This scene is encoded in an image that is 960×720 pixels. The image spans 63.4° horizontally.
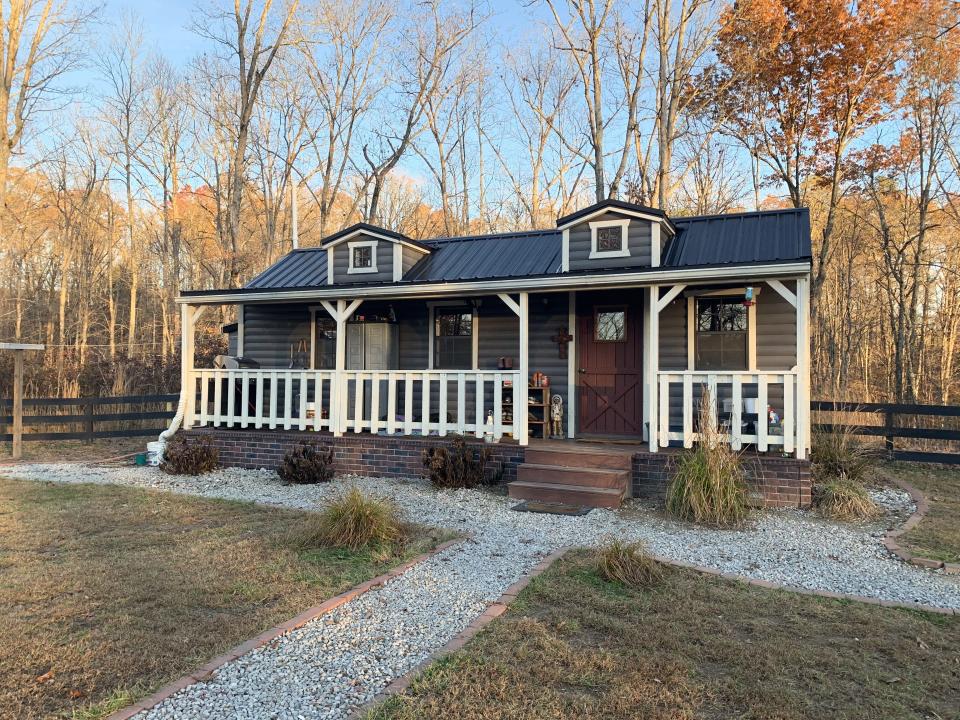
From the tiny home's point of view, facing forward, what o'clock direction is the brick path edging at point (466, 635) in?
The brick path edging is roughly at 11 o'clock from the tiny home.

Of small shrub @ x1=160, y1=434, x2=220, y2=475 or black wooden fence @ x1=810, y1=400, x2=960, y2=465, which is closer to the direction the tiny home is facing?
the small shrub

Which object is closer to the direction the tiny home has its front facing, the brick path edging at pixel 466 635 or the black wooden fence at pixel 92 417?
the brick path edging

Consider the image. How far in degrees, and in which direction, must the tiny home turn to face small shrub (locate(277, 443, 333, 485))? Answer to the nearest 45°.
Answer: approximately 45° to its right

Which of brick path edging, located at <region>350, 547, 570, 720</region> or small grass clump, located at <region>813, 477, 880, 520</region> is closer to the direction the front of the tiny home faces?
the brick path edging

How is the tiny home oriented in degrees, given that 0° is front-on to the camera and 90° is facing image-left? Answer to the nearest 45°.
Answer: approximately 45°

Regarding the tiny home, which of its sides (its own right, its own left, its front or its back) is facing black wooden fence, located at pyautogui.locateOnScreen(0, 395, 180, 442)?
right

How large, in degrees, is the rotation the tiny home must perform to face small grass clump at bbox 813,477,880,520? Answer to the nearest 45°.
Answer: approximately 90° to its left
